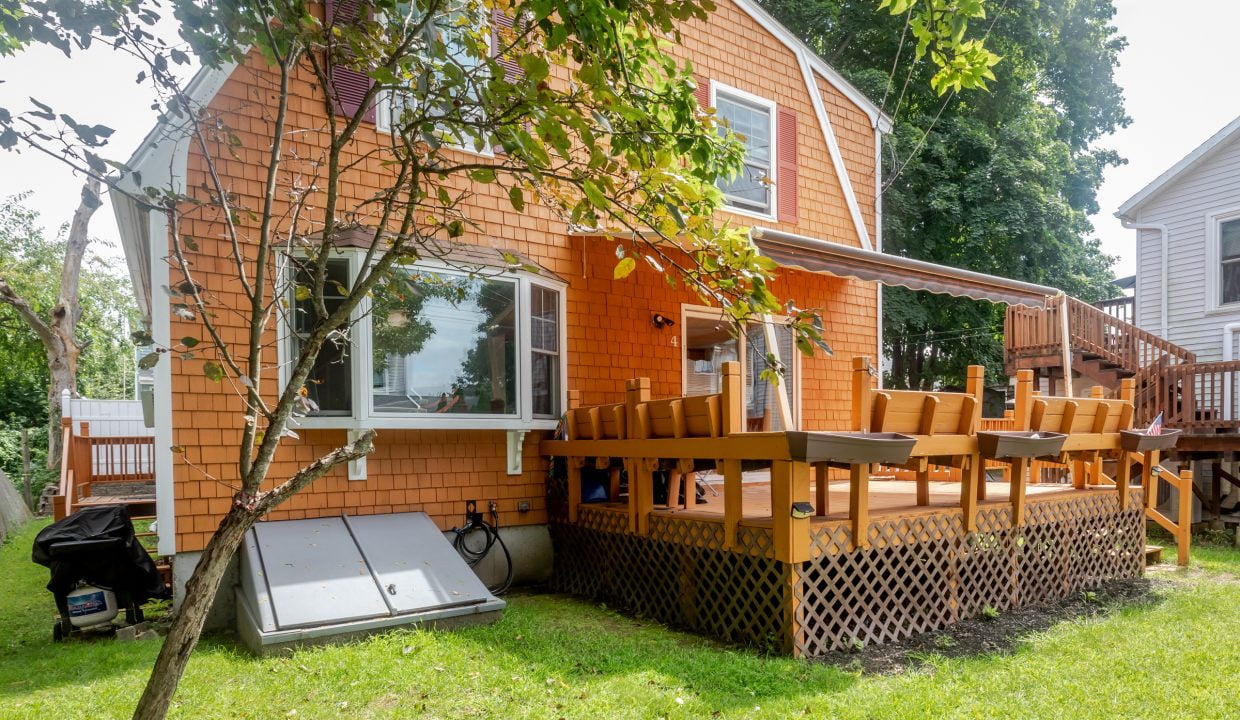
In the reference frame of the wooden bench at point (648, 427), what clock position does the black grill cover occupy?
The black grill cover is roughly at 7 o'clock from the wooden bench.

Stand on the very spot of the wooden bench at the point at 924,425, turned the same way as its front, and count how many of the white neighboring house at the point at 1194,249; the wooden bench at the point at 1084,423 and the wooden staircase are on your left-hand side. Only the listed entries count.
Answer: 0

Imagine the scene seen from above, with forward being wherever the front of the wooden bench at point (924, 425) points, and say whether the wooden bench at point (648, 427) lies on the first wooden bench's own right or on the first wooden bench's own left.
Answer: on the first wooden bench's own left

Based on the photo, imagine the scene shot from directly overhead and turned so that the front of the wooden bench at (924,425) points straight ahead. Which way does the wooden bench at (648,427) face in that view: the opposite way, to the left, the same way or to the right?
to the right

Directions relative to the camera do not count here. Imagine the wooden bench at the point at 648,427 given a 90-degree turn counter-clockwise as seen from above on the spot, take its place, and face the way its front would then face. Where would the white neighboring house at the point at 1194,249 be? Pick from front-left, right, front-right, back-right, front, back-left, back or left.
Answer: right

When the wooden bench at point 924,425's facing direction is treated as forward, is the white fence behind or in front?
in front

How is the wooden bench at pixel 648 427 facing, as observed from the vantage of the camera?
facing away from the viewer and to the right of the viewer

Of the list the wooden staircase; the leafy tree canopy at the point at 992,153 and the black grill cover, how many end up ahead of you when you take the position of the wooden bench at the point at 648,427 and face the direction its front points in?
2

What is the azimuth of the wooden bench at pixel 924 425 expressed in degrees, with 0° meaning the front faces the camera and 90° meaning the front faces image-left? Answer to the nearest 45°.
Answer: approximately 135°

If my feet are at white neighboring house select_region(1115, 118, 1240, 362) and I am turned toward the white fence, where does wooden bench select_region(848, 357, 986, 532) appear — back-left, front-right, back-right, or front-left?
front-left

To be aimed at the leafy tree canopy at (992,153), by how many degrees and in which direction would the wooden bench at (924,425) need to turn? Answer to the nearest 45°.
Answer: approximately 45° to its right

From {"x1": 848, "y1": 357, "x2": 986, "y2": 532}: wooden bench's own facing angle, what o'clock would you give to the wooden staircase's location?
The wooden staircase is roughly at 2 o'clock from the wooden bench.

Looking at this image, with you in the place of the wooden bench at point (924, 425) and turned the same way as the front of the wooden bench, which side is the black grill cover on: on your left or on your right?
on your left

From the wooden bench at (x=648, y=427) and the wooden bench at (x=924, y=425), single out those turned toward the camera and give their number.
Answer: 0

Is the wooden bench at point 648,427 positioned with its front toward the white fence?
no

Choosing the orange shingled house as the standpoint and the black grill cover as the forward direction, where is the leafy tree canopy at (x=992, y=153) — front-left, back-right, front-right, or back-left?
back-right
